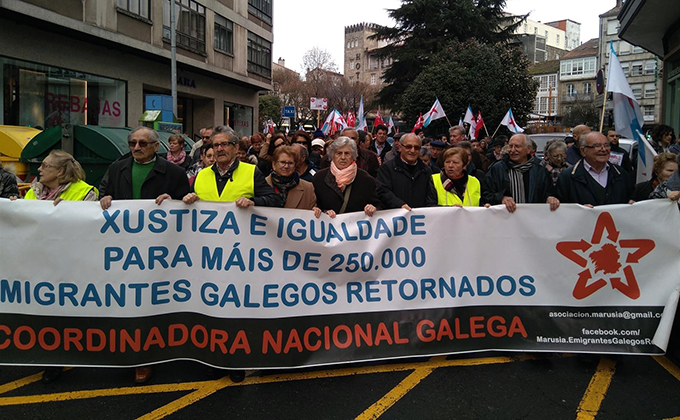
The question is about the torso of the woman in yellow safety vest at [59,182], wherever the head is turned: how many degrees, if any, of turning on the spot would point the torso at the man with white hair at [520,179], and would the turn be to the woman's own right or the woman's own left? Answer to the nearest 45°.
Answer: approximately 135° to the woman's own left

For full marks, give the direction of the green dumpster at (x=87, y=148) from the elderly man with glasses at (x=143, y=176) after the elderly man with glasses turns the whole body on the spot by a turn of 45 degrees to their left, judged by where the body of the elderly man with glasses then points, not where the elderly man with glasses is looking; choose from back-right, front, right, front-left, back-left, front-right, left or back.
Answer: back-left

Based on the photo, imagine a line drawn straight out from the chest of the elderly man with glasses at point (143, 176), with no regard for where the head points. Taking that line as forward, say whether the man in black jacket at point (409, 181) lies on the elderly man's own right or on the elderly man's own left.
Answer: on the elderly man's own left

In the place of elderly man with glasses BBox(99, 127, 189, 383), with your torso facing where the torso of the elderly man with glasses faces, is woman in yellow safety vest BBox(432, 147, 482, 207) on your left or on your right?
on your left

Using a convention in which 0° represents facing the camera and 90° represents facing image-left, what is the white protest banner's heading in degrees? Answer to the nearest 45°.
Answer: approximately 0°
